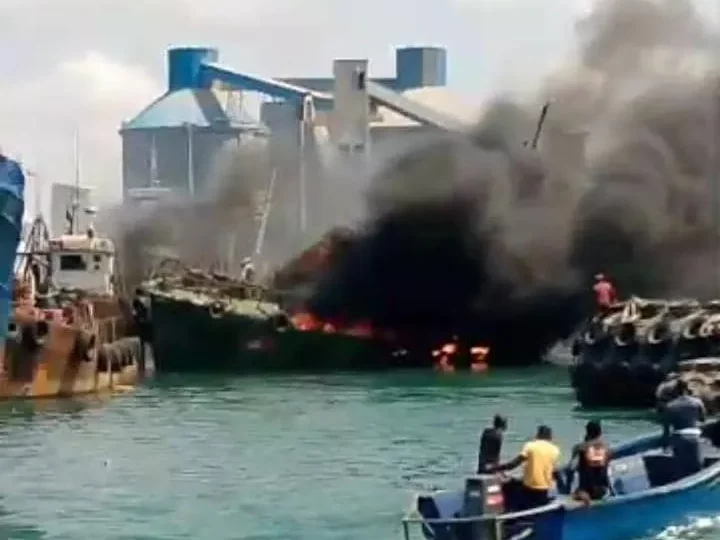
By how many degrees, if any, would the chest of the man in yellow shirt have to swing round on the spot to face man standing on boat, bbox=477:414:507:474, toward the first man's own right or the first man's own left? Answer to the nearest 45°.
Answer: approximately 45° to the first man's own left

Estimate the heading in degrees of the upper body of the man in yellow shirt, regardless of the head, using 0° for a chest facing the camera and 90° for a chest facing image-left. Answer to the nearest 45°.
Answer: approximately 180°

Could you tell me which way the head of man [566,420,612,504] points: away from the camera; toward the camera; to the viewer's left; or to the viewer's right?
away from the camera

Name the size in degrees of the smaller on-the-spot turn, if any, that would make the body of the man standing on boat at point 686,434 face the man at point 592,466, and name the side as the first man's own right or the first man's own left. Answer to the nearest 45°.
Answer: approximately 135° to the first man's own left

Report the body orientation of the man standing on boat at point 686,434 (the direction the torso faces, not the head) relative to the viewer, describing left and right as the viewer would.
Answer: facing away from the viewer

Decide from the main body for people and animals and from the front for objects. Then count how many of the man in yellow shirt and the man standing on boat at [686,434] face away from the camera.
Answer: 2
